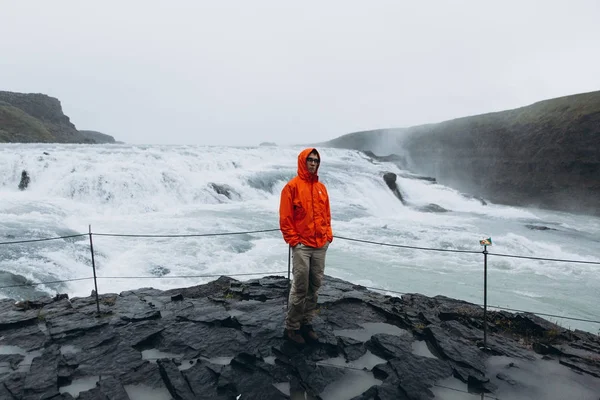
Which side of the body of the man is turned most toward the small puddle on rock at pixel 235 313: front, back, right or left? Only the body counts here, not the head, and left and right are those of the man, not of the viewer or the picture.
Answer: back

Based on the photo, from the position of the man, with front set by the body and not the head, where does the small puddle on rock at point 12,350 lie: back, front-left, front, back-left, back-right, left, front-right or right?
back-right

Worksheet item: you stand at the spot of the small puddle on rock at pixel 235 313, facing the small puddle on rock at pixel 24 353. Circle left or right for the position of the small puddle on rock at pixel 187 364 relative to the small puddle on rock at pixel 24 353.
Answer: left

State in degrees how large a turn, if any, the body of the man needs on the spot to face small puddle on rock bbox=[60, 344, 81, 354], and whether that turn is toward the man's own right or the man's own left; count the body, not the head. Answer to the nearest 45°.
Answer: approximately 135° to the man's own right

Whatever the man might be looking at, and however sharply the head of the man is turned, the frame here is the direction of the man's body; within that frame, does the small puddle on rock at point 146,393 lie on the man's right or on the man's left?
on the man's right

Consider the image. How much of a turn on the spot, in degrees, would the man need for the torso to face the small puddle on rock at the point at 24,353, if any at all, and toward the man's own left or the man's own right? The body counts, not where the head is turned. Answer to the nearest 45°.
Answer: approximately 135° to the man's own right
